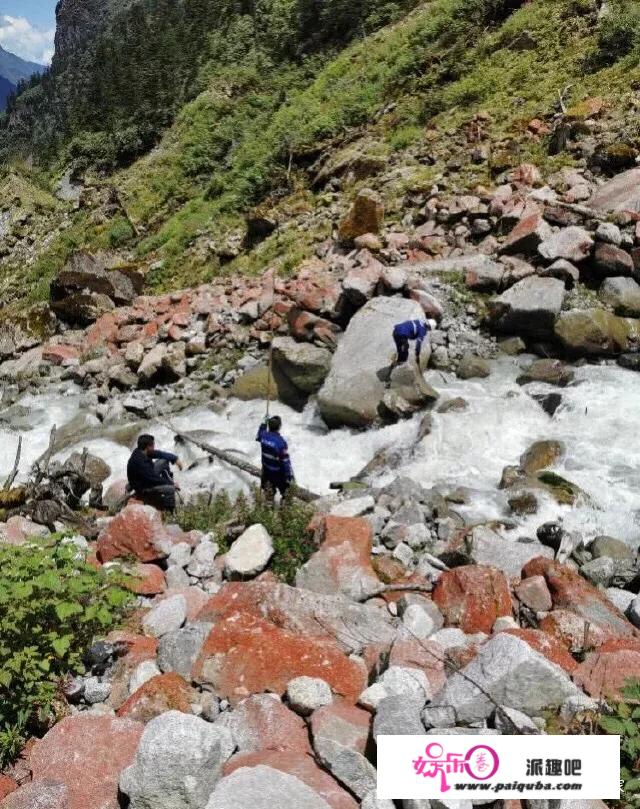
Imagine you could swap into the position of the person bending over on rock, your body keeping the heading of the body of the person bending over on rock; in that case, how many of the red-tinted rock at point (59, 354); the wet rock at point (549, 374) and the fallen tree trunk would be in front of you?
1

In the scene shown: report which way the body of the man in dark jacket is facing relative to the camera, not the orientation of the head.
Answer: to the viewer's right

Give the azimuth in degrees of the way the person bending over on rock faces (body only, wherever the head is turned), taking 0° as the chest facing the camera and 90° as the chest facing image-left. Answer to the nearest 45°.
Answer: approximately 270°

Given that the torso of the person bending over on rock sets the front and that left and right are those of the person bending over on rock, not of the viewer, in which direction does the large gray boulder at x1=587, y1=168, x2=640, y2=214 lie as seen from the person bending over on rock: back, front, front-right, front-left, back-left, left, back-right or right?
front-left

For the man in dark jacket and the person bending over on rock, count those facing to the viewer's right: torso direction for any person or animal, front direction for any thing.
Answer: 2

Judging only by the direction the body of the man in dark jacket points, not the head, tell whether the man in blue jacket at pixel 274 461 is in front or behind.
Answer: in front

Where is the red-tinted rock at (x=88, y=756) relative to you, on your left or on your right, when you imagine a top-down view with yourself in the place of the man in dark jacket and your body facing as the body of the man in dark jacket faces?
on your right

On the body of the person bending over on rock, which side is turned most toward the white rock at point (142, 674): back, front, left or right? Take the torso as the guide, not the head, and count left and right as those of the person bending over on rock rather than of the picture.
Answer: right

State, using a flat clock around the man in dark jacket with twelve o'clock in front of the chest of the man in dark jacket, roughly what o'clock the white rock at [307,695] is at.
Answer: The white rock is roughly at 3 o'clock from the man in dark jacket.

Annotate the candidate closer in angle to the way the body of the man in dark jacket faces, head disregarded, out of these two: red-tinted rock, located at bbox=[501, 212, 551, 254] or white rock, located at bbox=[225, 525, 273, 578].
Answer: the red-tinted rock

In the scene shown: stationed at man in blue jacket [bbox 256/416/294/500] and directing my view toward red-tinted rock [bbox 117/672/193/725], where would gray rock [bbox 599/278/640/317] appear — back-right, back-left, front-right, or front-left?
back-left
